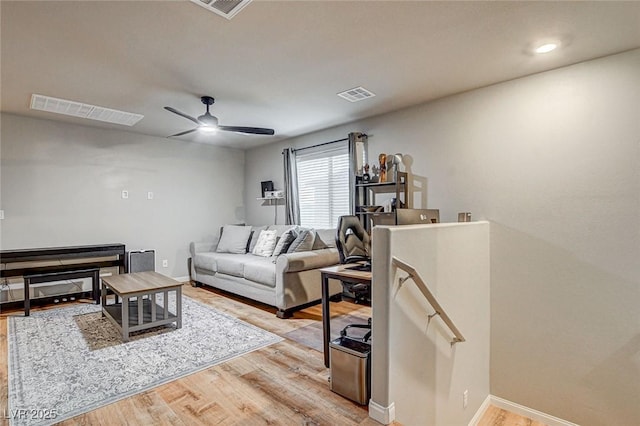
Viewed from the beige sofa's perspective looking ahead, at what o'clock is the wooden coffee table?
The wooden coffee table is roughly at 1 o'clock from the beige sofa.

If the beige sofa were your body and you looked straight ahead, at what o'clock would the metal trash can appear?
The metal trash can is roughly at 10 o'clock from the beige sofa.

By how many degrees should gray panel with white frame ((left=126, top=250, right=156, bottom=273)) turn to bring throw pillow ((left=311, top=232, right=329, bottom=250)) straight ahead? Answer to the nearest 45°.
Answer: approximately 45° to its left

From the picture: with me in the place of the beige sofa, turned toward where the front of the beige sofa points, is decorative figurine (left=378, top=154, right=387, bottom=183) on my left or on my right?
on my left

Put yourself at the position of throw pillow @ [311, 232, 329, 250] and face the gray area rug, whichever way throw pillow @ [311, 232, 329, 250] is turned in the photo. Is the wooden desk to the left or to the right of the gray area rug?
left

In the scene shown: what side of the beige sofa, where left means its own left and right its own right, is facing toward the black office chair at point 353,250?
left

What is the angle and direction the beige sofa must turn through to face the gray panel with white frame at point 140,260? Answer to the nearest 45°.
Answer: approximately 90° to its right

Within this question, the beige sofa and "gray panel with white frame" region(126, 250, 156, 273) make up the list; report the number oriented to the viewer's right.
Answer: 0

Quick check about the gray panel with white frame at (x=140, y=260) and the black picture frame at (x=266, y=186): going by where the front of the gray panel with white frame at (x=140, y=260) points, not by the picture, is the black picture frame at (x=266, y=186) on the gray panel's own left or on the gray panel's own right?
on the gray panel's own left

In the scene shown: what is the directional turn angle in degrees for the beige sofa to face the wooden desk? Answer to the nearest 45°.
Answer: approximately 45° to its left
